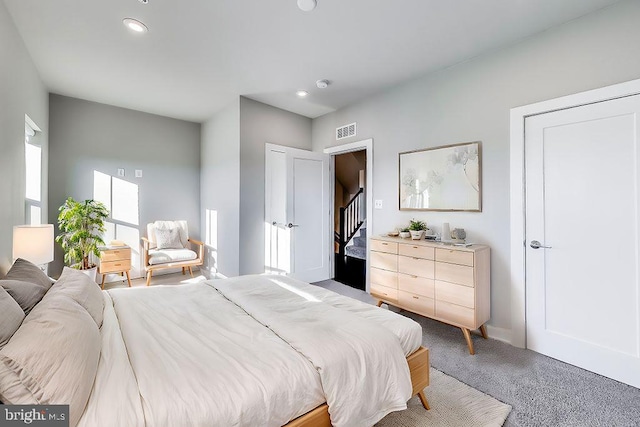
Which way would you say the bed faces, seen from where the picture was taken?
facing away from the viewer and to the right of the viewer

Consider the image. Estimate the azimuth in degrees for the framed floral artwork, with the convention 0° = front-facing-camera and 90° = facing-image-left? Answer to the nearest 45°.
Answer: approximately 45°

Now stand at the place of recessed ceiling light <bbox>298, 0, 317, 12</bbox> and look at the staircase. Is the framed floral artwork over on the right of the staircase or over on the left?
right

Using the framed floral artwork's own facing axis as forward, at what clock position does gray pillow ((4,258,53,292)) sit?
The gray pillow is roughly at 12 o'clock from the framed floral artwork.

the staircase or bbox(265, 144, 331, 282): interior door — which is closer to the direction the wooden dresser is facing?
the interior door

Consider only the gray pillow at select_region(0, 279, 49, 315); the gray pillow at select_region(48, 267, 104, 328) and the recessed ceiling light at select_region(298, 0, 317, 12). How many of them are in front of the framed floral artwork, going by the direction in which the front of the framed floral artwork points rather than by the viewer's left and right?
3

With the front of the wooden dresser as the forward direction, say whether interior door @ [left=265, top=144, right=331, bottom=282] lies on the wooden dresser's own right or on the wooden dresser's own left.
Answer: on the wooden dresser's own right

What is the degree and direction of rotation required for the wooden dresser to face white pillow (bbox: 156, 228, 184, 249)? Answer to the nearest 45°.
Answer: approximately 45° to its right

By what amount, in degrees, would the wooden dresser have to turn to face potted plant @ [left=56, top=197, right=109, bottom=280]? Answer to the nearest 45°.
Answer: approximately 45° to its right
